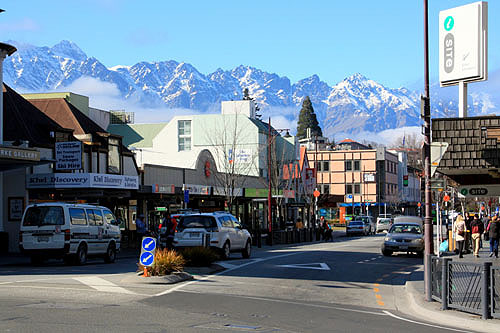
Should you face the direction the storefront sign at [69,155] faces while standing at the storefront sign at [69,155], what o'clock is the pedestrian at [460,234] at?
The pedestrian is roughly at 10 o'clock from the storefront sign.

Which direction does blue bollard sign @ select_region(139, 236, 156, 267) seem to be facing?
toward the camera

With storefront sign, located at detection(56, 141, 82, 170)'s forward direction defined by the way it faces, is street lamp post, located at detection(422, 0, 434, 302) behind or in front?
in front

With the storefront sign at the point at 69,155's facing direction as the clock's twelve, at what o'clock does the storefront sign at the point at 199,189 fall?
the storefront sign at the point at 199,189 is roughly at 7 o'clock from the storefront sign at the point at 69,155.

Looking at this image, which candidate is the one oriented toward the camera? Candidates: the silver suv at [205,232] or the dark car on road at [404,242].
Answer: the dark car on road

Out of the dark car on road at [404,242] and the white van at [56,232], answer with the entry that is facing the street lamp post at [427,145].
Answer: the dark car on road

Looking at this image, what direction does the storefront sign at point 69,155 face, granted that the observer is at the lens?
facing the viewer

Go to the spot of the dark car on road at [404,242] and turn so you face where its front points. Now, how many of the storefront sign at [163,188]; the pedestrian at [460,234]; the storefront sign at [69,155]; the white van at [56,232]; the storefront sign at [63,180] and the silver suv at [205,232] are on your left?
1

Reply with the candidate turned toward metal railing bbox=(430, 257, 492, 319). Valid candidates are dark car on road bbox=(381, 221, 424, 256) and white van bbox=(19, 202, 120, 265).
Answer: the dark car on road

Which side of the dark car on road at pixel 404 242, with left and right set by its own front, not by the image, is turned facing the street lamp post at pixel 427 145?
front
